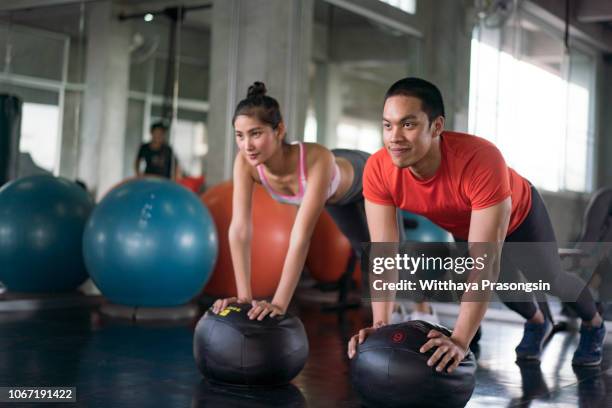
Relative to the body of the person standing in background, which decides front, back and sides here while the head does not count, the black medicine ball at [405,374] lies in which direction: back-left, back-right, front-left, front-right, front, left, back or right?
front

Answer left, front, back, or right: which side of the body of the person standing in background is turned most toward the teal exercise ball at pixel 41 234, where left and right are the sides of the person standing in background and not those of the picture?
front

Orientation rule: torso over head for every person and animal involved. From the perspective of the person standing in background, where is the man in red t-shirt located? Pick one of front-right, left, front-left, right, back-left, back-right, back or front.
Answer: front

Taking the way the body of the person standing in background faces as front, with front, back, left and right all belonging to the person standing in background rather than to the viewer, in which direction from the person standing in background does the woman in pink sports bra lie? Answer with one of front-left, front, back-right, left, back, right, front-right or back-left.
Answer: front

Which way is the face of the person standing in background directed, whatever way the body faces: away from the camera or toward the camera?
toward the camera

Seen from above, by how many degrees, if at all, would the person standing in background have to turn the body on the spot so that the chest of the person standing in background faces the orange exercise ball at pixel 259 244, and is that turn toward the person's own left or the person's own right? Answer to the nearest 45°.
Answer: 0° — they already face it

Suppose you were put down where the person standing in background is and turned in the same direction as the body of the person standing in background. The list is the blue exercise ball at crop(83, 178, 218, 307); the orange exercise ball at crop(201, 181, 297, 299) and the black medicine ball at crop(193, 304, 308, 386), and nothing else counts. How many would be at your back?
0

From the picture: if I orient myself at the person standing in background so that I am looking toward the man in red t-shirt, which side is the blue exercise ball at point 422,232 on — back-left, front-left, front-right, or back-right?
front-left

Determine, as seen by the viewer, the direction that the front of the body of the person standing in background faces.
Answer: toward the camera

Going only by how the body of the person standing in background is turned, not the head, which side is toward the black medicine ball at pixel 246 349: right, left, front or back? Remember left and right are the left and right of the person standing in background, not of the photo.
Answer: front

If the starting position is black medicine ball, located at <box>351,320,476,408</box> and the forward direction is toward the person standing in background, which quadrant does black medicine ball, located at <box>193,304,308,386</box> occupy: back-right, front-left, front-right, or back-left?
front-left

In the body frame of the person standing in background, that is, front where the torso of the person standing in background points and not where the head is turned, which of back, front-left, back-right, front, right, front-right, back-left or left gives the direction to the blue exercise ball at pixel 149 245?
front
